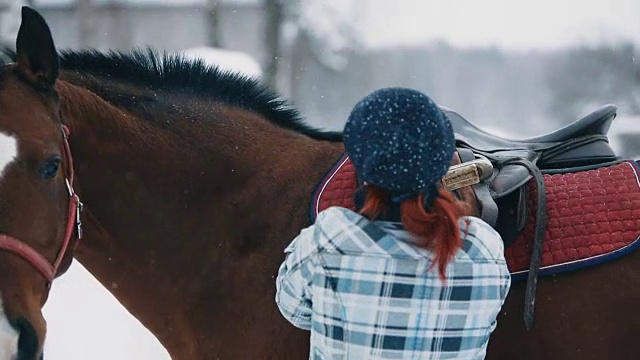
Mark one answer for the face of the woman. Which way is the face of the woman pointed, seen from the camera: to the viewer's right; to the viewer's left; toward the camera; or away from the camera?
away from the camera

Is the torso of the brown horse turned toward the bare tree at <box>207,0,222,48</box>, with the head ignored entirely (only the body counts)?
no

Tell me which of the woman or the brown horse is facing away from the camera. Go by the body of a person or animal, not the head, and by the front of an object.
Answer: the woman

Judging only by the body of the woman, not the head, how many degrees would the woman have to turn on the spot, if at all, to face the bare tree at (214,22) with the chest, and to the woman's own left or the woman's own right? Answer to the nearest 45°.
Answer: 0° — they already face it

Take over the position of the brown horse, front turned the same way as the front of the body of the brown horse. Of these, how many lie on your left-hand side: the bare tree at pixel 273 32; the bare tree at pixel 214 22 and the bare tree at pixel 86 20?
0

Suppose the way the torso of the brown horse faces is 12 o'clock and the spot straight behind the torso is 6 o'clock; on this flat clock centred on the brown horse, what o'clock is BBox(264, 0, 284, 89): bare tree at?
The bare tree is roughly at 3 o'clock from the brown horse.

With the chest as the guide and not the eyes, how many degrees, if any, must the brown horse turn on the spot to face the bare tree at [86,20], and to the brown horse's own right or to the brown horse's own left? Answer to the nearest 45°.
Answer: approximately 90° to the brown horse's own right

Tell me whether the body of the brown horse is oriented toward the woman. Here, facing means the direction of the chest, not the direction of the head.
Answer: no

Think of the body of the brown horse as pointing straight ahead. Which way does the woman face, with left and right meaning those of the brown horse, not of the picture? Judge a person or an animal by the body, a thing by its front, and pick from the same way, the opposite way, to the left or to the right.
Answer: to the right

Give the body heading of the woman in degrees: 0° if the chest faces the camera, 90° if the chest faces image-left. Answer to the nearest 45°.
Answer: approximately 180°

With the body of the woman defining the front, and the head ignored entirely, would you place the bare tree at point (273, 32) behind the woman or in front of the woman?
in front

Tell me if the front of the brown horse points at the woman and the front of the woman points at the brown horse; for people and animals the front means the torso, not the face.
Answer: no

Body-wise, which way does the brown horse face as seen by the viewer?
to the viewer's left

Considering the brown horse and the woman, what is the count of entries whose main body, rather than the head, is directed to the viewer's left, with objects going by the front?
1
